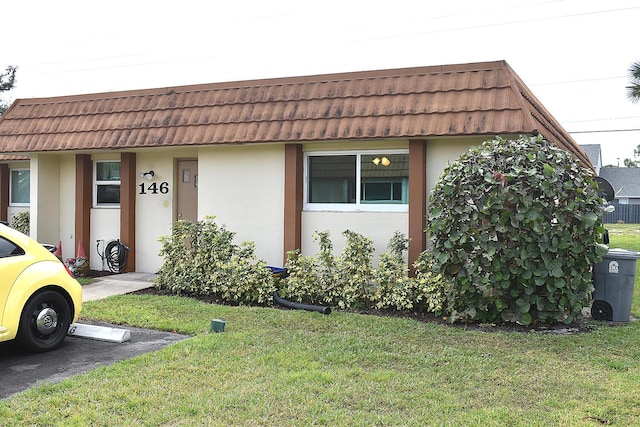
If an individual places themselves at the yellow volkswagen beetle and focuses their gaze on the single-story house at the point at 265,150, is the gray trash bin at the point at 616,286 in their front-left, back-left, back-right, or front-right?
front-right

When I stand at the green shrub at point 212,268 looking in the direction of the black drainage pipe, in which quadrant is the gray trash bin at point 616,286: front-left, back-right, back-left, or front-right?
front-left

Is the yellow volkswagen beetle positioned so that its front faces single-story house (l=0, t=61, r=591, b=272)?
no

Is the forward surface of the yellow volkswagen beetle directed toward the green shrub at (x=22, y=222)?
no
